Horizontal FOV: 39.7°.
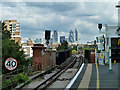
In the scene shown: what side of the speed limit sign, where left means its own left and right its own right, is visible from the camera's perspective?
front
